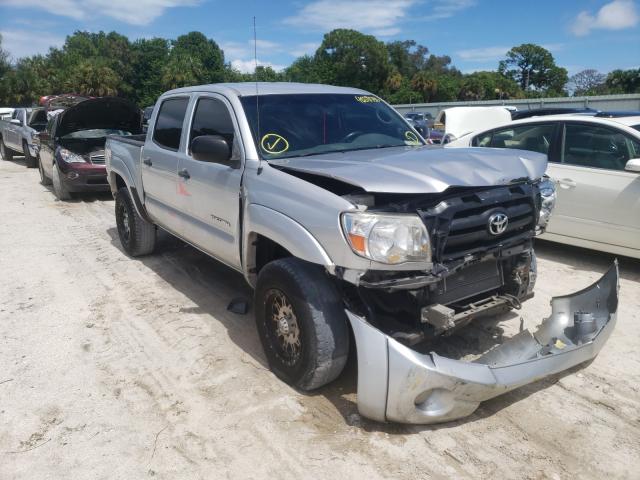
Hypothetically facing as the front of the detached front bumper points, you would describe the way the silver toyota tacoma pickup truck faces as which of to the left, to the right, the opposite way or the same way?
the same way

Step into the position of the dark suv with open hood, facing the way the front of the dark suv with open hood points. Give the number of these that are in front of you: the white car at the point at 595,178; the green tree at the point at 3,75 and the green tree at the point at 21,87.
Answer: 1

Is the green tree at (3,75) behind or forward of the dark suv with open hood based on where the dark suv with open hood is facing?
behind

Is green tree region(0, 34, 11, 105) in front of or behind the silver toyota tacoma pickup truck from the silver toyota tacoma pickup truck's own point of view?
behind

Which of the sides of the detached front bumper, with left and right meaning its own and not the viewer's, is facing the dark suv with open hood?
back

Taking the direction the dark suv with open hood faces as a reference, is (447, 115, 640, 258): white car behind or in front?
in front

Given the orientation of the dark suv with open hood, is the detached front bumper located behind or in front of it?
in front

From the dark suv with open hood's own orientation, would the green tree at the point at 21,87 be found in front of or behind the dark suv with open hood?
behind

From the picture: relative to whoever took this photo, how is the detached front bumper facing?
facing the viewer and to the right of the viewer

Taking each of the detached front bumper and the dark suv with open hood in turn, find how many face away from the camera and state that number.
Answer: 0

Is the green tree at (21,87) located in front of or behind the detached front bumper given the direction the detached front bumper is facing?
behind

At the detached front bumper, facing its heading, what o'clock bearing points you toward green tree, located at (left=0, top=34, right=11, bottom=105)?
The green tree is roughly at 6 o'clock from the detached front bumper.
